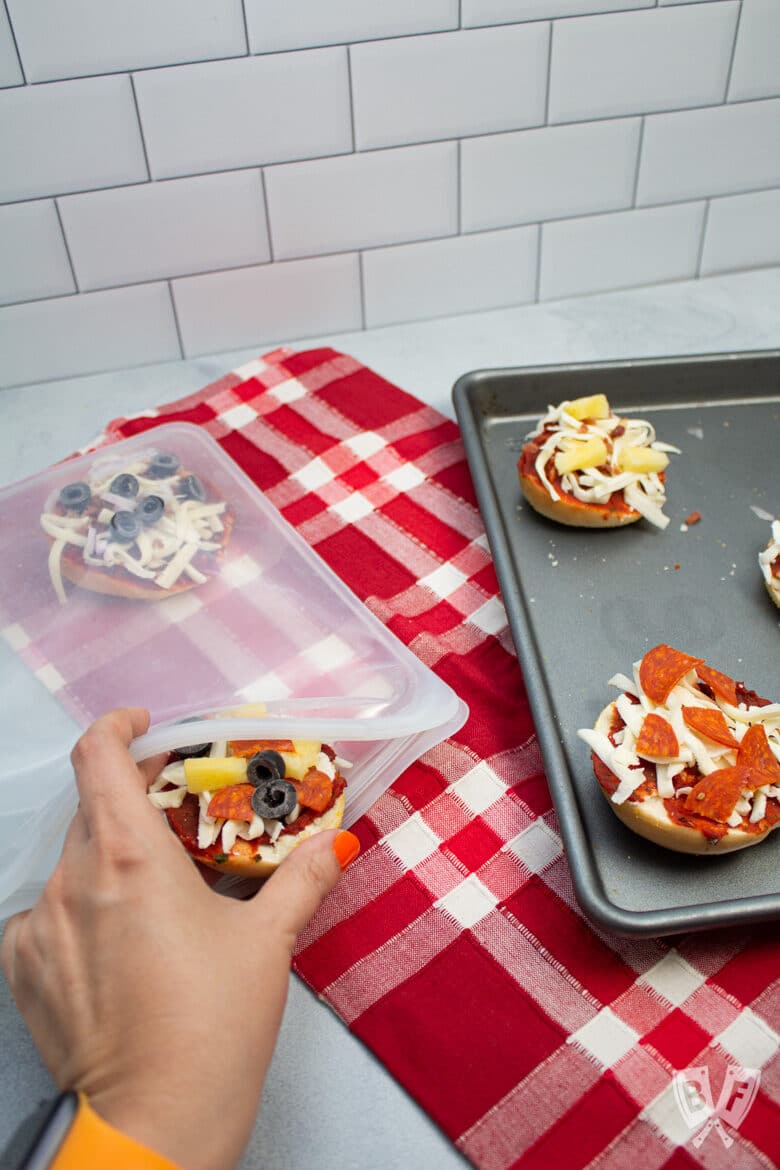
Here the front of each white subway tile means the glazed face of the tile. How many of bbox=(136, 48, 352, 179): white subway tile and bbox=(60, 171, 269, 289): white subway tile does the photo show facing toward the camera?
2

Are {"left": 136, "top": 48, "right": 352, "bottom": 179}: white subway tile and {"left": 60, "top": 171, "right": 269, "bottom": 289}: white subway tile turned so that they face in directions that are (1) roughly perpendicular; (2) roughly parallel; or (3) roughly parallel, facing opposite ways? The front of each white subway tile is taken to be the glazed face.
roughly parallel

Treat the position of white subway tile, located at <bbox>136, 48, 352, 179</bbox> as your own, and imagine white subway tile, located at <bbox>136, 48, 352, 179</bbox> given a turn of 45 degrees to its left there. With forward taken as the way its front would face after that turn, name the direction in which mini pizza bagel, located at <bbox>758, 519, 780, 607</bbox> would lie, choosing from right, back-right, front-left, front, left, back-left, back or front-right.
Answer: front

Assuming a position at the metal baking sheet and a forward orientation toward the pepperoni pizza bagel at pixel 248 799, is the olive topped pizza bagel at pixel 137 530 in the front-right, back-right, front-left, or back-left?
front-right

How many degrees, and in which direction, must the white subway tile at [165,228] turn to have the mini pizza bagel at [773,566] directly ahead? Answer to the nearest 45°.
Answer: approximately 45° to its left

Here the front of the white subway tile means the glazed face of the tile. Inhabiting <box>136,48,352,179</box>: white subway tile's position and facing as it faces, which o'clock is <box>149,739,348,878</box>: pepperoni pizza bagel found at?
The pepperoni pizza bagel is roughly at 12 o'clock from the white subway tile.

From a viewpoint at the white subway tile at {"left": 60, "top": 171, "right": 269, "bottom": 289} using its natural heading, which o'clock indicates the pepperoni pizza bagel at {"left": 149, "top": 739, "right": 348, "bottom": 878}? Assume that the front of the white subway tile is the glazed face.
The pepperoni pizza bagel is roughly at 12 o'clock from the white subway tile.

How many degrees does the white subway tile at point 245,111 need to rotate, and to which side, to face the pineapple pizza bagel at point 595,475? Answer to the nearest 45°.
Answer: approximately 45° to its left

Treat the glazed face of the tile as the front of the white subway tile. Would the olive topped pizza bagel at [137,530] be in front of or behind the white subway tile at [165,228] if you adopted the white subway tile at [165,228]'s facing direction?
in front

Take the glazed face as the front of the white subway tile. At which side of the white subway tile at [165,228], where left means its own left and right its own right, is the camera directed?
front

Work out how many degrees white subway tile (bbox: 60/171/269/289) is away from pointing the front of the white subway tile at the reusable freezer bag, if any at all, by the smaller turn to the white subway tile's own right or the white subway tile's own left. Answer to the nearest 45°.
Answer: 0° — it already faces it
